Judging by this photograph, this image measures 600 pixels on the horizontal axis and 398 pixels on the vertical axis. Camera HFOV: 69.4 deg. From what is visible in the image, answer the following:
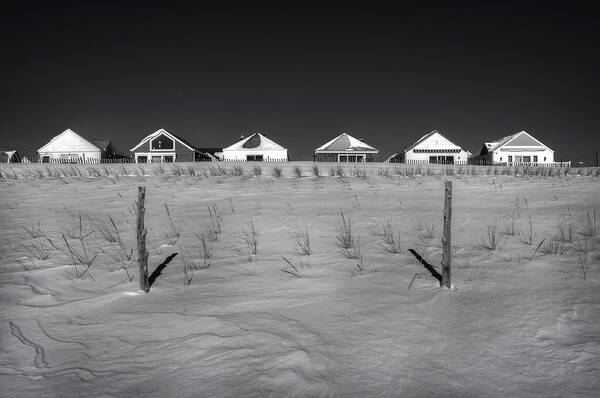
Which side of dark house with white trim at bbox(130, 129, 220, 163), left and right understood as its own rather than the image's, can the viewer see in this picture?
front

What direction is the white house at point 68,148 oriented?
toward the camera

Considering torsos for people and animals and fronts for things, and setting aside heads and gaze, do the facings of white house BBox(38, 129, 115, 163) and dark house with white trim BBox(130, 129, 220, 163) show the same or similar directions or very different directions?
same or similar directions

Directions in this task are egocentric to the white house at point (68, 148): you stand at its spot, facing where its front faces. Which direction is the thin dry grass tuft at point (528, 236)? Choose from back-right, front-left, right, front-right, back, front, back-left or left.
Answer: front

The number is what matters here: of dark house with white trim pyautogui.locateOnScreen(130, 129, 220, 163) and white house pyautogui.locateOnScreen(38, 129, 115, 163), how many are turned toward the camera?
2

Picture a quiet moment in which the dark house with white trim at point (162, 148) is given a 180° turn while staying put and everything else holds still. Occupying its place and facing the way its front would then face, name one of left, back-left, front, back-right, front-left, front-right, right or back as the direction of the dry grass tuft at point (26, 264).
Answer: back

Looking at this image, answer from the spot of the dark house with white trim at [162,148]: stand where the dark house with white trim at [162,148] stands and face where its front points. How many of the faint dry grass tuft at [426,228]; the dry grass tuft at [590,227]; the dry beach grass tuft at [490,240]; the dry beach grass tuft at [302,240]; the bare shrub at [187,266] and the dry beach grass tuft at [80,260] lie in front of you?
6

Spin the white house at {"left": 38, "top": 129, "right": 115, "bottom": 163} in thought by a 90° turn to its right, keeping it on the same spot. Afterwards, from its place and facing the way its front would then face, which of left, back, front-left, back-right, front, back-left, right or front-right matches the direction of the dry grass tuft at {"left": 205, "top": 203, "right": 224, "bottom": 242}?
left

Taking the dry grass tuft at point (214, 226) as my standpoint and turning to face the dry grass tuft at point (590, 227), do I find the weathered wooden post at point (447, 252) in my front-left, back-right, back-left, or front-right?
front-right

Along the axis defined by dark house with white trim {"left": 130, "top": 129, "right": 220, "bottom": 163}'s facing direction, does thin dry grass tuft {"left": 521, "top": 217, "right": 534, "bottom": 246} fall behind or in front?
in front

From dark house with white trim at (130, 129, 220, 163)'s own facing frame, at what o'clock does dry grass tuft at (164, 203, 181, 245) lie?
The dry grass tuft is roughly at 12 o'clock from the dark house with white trim.

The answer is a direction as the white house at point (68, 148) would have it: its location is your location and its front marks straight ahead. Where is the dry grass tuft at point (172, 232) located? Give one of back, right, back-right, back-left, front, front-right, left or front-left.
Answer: front

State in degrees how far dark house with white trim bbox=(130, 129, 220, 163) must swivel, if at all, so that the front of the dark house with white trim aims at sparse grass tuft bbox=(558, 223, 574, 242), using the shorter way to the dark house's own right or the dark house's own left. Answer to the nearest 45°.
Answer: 0° — it already faces it

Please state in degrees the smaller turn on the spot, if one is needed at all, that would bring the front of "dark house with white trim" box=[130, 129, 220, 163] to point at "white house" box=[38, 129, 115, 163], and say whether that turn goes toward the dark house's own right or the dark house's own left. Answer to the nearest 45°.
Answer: approximately 135° to the dark house's own right

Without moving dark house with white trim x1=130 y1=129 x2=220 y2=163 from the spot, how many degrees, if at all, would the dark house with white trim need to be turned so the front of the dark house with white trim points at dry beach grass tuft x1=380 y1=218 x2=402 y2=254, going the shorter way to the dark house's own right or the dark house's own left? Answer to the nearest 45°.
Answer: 0° — it already faces it

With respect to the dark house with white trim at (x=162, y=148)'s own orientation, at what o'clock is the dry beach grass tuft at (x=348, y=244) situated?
The dry beach grass tuft is roughly at 12 o'clock from the dark house with white trim.

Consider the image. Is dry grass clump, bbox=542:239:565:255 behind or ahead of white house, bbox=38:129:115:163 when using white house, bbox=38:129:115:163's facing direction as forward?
ahead

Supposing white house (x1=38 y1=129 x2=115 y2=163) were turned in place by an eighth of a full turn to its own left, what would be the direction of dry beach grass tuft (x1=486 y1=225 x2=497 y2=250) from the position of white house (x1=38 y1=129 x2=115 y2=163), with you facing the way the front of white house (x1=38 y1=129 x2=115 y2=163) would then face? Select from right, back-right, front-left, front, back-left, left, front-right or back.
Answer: front-right

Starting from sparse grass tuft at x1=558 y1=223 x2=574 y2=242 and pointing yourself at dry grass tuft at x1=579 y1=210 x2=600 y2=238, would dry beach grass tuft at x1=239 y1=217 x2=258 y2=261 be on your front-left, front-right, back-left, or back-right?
back-left

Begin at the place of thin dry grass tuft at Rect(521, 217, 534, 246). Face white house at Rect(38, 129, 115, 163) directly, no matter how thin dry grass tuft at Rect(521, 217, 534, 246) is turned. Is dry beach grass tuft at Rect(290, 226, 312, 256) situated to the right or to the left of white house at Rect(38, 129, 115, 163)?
left
